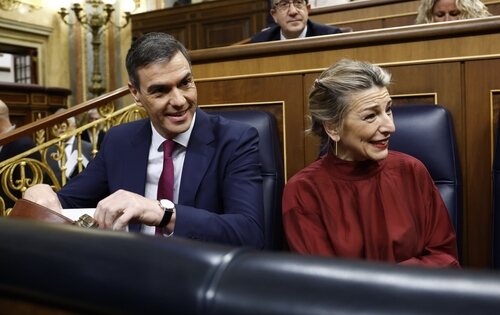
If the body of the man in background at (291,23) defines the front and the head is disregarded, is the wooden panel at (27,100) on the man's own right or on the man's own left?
on the man's own right

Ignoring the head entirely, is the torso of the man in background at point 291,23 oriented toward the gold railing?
no

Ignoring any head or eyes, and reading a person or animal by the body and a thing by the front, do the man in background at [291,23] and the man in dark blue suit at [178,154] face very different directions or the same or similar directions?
same or similar directions

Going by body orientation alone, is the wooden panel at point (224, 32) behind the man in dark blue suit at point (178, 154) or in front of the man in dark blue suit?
behind

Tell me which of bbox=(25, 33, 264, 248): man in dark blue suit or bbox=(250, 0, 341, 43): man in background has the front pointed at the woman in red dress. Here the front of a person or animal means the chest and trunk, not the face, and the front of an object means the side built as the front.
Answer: the man in background

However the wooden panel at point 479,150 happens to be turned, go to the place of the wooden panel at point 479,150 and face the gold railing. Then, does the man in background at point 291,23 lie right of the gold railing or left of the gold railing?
right

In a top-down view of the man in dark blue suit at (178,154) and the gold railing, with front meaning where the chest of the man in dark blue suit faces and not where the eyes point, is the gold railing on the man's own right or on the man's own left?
on the man's own right

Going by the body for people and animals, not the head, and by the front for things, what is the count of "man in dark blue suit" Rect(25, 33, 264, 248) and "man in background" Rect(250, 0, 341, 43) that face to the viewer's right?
0

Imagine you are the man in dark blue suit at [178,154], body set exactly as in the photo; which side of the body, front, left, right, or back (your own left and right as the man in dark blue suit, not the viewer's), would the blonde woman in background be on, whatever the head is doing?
back

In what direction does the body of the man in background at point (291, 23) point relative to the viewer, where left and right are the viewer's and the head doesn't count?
facing the viewer

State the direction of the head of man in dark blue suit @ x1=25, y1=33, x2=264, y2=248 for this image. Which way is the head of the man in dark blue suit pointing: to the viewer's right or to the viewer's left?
to the viewer's right

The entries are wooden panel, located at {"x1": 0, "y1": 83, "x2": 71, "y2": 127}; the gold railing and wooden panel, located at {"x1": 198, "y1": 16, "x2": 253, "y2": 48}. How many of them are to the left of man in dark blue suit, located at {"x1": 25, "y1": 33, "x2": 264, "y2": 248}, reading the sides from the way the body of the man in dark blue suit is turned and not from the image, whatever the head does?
0

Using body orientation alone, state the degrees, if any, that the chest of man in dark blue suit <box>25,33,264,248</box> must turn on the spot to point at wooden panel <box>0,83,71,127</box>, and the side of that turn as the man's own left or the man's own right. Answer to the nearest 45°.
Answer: approximately 135° to the man's own right

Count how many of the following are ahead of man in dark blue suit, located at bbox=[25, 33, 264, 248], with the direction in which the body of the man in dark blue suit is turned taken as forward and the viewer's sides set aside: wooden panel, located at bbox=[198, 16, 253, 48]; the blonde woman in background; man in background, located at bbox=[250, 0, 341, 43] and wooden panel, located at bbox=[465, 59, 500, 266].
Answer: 0

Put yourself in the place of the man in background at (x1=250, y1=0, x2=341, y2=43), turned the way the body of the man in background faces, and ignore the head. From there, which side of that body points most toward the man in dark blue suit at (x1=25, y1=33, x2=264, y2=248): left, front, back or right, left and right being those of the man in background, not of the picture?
front
